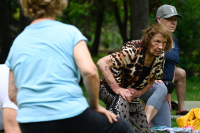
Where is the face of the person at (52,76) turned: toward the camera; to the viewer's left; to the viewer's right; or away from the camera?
away from the camera

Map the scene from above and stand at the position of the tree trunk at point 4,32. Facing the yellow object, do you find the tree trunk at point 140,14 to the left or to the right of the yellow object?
left

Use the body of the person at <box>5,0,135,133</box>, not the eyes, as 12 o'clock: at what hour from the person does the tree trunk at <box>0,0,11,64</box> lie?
The tree trunk is roughly at 10 o'clock from the person.

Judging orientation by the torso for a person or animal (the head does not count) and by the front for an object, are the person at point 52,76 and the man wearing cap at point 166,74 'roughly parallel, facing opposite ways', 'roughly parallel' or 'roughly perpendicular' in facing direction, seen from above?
roughly perpendicular
